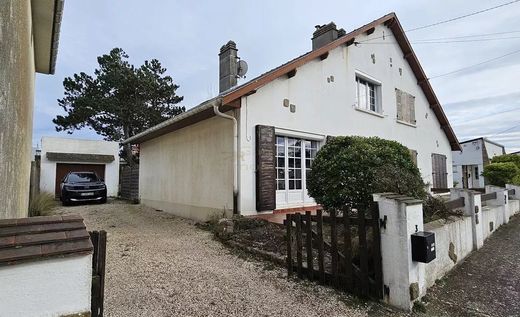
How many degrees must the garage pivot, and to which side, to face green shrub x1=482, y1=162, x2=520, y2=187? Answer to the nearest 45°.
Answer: approximately 45° to its left

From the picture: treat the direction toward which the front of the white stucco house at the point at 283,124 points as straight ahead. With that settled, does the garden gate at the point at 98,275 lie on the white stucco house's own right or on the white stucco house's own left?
on the white stucco house's own right

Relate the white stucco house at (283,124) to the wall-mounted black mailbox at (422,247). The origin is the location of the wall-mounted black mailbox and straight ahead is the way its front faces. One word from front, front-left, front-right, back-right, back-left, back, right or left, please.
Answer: back

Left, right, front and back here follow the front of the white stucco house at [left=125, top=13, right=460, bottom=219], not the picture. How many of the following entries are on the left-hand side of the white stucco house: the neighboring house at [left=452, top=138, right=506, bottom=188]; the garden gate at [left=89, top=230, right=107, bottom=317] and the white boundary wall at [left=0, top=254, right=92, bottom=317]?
1

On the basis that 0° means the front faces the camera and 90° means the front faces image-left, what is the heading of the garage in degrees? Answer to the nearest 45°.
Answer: approximately 0°

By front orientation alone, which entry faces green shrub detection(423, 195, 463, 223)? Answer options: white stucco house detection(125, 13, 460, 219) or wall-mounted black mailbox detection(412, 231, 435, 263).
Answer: the white stucco house

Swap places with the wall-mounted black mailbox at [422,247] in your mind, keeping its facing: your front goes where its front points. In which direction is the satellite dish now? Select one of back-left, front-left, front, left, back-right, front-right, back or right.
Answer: back

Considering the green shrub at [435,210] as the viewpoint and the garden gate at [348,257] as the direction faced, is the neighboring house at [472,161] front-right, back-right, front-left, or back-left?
back-right
